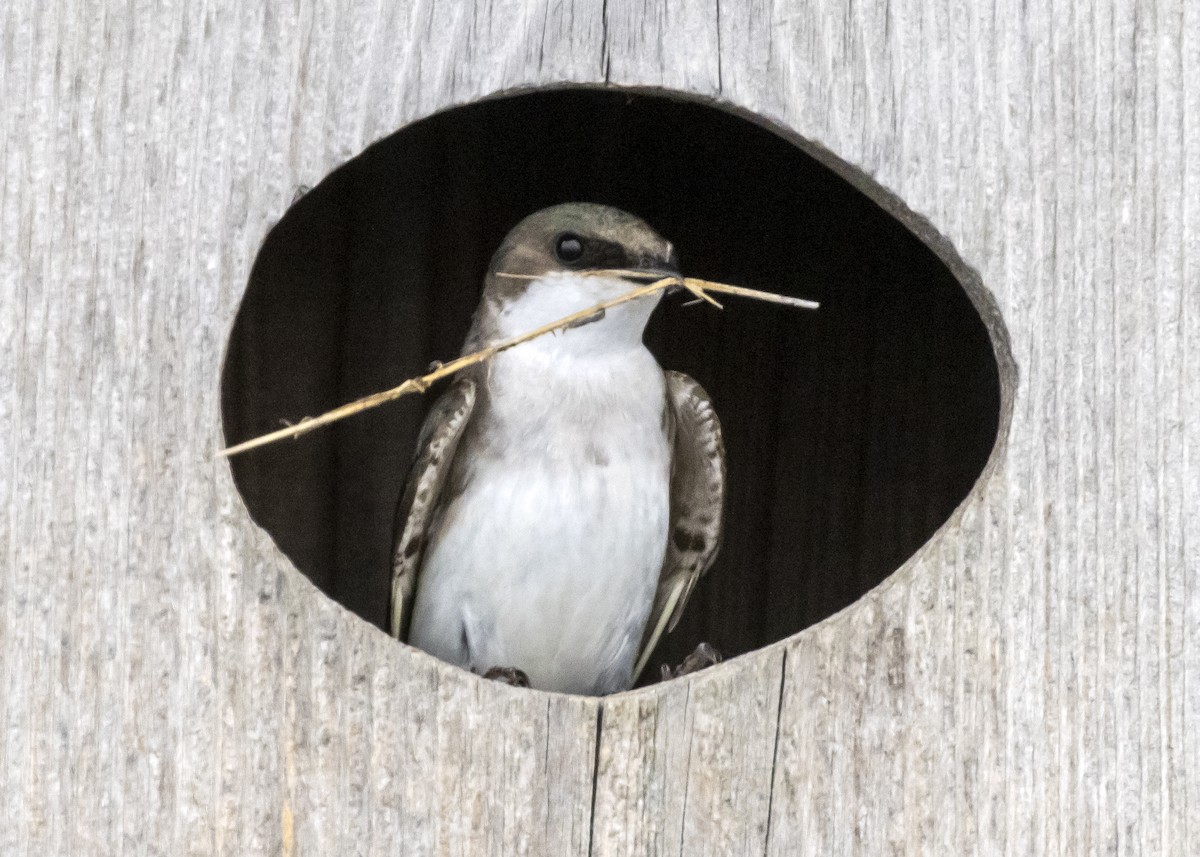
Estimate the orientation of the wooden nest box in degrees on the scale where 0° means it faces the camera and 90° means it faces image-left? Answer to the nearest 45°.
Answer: approximately 0°
